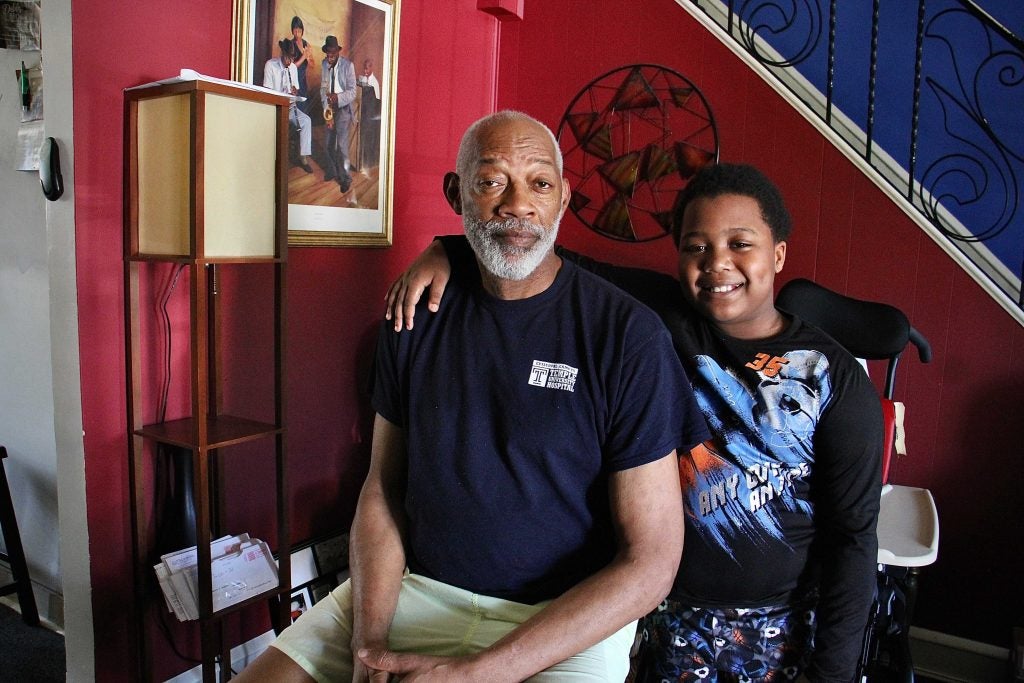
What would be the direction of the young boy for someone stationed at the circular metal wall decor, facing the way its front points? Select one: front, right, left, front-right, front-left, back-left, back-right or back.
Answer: front

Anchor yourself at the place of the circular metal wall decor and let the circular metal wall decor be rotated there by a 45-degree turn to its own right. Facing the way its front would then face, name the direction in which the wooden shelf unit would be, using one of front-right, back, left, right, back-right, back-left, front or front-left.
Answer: front

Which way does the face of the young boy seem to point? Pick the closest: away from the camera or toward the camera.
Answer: toward the camera

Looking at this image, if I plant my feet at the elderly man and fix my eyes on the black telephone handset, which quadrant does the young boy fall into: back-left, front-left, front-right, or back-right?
back-right

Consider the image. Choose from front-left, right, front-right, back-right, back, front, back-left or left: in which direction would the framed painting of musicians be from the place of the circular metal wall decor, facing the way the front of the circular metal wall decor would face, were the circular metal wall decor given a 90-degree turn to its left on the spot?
back-right

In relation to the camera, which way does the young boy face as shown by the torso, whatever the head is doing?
toward the camera

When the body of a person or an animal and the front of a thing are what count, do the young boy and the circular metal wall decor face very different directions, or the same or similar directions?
same or similar directions

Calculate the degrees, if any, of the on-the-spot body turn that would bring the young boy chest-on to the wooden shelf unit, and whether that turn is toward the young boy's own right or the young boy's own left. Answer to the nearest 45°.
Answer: approximately 90° to the young boy's own right

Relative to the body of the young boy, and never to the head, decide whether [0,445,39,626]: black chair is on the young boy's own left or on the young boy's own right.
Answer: on the young boy's own right

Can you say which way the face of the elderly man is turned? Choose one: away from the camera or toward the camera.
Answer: toward the camera

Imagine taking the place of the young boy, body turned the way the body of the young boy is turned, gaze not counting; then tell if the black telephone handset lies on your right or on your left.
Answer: on your right

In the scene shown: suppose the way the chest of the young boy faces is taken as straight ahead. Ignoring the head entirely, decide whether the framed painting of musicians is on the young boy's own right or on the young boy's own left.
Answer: on the young boy's own right

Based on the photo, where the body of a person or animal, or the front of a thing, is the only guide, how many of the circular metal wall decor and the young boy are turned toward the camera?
2

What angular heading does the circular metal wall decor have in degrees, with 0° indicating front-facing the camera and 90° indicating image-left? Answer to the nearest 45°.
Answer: approximately 0°

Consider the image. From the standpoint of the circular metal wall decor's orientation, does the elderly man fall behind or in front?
in front
